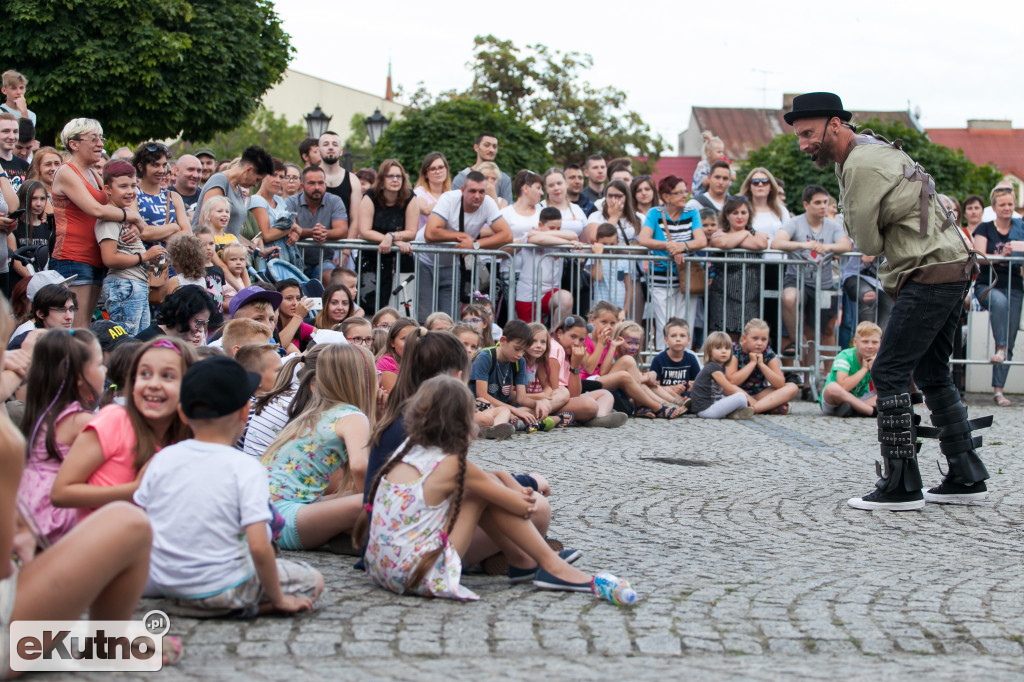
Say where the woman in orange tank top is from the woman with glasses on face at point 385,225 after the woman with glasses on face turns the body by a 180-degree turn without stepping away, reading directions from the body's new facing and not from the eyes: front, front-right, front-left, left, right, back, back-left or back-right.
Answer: back-left

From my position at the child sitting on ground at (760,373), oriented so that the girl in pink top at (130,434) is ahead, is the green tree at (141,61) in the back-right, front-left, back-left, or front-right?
back-right

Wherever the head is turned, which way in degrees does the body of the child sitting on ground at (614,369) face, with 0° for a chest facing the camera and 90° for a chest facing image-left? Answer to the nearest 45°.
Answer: approximately 315°

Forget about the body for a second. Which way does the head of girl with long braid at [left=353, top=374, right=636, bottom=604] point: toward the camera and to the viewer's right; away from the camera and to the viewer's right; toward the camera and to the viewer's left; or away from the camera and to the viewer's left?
away from the camera and to the viewer's right

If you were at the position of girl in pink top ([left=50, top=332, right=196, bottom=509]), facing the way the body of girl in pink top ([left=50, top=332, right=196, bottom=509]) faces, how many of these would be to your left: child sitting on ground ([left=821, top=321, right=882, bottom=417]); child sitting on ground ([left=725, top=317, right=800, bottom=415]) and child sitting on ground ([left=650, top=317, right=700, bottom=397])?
3

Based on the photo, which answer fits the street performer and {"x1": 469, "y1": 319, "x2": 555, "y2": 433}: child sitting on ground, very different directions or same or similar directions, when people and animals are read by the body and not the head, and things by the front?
very different directions

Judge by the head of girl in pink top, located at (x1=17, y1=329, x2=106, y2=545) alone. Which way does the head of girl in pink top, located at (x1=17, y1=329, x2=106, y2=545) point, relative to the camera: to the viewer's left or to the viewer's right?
to the viewer's right

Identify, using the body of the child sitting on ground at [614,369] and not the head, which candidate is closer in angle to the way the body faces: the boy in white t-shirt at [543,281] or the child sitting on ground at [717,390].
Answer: the child sitting on ground

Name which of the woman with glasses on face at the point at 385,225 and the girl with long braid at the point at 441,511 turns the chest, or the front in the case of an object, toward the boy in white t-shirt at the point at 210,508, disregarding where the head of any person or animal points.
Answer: the woman with glasses on face

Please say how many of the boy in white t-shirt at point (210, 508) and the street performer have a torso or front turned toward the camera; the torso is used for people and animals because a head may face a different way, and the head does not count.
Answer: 0

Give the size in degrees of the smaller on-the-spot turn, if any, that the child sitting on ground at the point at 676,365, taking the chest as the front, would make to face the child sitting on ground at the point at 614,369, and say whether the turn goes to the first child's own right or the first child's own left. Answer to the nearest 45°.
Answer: approximately 45° to the first child's own right

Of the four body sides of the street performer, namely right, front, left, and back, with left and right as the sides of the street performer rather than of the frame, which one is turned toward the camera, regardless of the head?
left

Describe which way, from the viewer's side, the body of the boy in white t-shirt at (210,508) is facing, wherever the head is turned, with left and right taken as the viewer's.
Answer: facing away from the viewer and to the right of the viewer

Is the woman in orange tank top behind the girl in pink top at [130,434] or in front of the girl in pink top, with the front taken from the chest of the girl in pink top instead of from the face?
behind
